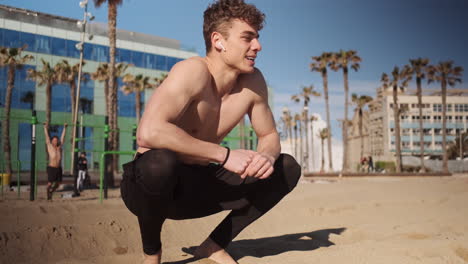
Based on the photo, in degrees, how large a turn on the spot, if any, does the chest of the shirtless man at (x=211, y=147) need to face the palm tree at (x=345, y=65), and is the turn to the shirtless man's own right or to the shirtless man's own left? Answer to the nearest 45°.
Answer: approximately 135° to the shirtless man's own left

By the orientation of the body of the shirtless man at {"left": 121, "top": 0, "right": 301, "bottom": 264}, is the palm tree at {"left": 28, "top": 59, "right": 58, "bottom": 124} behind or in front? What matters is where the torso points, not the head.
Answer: behind

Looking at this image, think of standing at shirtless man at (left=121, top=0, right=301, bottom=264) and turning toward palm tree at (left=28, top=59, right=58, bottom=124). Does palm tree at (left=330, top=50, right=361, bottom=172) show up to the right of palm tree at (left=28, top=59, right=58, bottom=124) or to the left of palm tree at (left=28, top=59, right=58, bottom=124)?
right

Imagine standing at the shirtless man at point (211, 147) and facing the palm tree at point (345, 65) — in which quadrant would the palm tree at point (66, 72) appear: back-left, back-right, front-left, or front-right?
front-left

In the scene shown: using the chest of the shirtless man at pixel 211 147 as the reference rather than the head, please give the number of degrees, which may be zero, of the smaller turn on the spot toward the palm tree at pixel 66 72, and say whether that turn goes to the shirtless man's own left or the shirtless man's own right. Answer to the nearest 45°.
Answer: approximately 135° to the shirtless man's own left

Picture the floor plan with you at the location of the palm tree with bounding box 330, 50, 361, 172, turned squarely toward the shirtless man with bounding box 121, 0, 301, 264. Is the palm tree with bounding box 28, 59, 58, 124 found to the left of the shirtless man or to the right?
right
